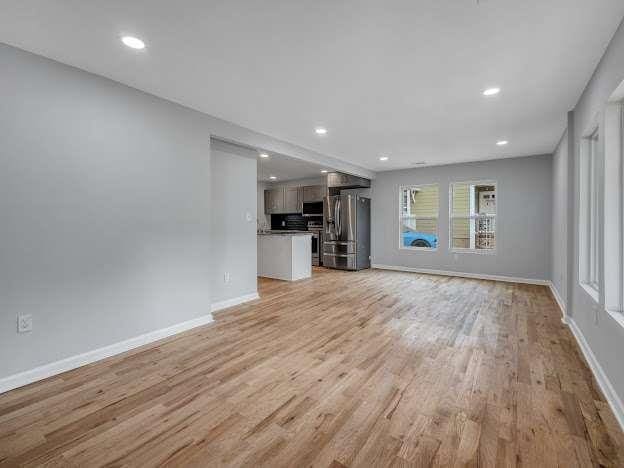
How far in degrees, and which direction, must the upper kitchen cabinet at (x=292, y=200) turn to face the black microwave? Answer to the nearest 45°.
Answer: approximately 45° to its left

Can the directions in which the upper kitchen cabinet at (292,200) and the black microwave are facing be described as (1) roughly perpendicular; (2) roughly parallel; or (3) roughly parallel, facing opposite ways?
roughly parallel

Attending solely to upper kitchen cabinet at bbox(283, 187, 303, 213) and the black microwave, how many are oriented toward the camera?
2

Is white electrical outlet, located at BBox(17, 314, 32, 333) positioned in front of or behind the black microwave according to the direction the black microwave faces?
in front

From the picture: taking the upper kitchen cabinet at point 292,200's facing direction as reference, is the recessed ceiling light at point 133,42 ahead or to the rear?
ahead

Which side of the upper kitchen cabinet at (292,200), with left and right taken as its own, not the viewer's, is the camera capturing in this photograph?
front

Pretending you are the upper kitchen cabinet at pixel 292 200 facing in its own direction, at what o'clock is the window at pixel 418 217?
The window is roughly at 10 o'clock from the upper kitchen cabinet.

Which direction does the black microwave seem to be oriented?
toward the camera

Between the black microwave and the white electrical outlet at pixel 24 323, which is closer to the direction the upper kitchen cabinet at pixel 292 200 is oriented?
the white electrical outlet

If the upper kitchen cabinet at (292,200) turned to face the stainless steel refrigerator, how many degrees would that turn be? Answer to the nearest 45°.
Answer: approximately 45° to its left

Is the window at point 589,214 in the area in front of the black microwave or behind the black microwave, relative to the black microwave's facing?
in front

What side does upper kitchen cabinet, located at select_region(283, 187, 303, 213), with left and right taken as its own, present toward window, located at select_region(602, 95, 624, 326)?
front

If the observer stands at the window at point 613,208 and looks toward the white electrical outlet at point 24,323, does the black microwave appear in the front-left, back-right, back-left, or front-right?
front-right
